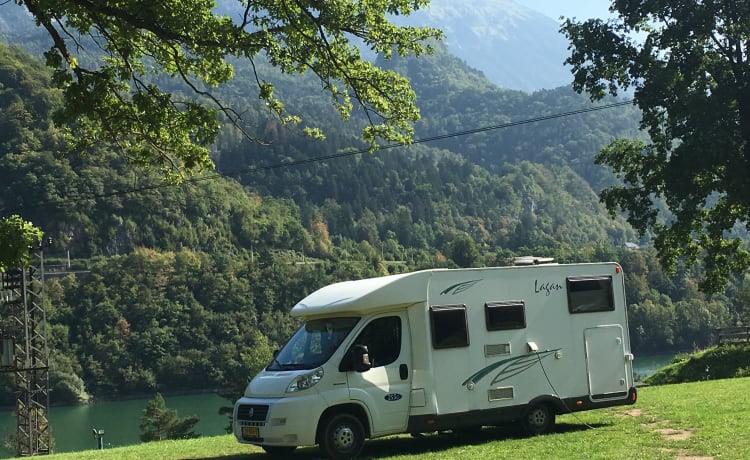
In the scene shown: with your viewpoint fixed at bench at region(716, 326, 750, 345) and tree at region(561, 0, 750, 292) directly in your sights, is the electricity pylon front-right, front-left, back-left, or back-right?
front-right

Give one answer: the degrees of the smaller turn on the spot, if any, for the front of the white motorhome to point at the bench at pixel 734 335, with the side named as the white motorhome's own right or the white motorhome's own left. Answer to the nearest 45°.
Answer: approximately 180°

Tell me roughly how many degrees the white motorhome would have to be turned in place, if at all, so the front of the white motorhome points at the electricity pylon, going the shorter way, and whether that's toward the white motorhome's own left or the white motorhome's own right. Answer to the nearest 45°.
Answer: approximately 90° to the white motorhome's own right

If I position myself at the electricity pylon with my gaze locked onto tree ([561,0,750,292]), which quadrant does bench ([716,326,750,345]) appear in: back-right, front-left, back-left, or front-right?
front-left

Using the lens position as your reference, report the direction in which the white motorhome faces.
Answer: facing the viewer and to the left of the viewer

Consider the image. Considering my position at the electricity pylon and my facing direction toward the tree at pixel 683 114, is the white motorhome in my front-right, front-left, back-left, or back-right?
front-right

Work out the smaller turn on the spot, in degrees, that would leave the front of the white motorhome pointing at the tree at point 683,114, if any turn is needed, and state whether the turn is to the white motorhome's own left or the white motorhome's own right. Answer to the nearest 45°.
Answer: approximately 180°
